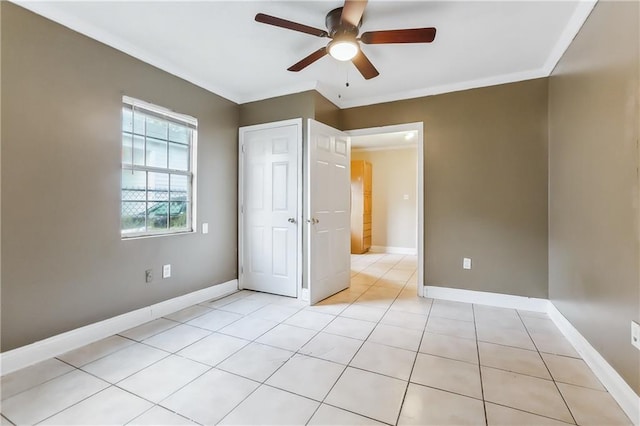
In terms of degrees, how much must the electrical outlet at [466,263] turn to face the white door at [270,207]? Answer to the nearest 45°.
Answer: approximately 90° to its right

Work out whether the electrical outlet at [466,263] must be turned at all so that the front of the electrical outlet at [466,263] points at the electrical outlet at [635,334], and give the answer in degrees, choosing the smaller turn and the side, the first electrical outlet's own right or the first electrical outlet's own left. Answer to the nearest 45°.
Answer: approximately 45° to the first electrical outlet's own left

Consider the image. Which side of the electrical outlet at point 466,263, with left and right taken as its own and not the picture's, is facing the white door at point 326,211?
right

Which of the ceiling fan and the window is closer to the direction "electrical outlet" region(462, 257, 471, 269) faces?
the ceiling fan

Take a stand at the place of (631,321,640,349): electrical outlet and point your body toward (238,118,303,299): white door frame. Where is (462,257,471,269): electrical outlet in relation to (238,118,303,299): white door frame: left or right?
right

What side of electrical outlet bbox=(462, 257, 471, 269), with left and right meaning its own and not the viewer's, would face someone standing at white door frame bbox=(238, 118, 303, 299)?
right

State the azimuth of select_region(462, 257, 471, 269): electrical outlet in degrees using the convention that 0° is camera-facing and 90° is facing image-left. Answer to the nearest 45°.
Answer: approximately 0°

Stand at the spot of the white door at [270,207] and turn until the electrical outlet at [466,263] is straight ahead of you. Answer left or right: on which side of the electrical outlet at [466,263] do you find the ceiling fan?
right

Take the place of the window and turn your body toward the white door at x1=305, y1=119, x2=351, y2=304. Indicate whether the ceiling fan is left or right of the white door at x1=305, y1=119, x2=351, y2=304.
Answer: right
